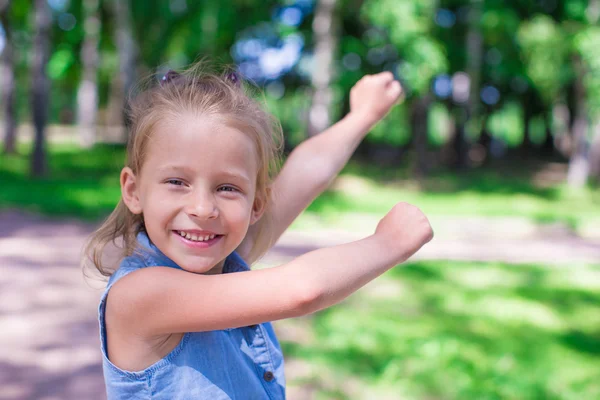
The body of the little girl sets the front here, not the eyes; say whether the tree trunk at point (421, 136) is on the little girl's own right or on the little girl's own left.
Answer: on the little girl's own left

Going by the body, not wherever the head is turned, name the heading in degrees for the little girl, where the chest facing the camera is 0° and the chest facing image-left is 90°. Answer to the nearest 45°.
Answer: approximately 315°

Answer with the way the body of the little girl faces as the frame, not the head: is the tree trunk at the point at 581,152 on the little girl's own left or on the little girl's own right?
on the little girl's own left

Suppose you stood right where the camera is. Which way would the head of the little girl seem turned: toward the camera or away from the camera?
toward the camera

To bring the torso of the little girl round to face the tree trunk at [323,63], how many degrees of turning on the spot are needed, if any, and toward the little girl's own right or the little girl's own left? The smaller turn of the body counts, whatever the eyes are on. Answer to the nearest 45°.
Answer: approximately 135° to the little girl's own left

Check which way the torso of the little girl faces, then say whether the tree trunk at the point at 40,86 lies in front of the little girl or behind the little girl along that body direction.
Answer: behind

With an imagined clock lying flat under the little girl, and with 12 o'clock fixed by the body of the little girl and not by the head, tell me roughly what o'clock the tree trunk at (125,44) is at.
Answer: The tree trunk is roughly at 7 o'clock from the little girl.

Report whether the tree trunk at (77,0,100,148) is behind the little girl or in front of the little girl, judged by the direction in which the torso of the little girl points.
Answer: behind

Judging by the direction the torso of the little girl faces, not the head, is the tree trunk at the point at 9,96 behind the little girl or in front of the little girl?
behind

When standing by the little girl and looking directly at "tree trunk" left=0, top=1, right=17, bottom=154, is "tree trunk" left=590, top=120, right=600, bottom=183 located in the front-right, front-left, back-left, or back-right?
front-right
